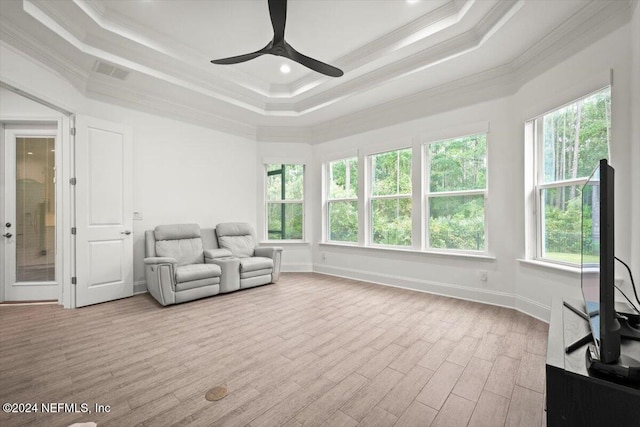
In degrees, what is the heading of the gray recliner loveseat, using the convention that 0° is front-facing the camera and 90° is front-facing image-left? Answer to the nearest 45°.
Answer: approximately 315°

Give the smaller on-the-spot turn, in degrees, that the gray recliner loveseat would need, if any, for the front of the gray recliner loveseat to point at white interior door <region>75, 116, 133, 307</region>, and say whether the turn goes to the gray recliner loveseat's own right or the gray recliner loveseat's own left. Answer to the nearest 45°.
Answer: approximately 135° to the gray recliner loveseat's own right

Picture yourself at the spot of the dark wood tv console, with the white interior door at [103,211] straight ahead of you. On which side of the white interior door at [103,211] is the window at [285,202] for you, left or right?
right

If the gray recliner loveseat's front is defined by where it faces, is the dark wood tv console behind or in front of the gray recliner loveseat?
in front

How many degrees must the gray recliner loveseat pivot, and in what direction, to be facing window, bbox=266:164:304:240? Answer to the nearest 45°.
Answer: approximately 90° to its left

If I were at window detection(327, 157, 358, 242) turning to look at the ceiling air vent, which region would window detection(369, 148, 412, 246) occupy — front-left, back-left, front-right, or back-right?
back-left
